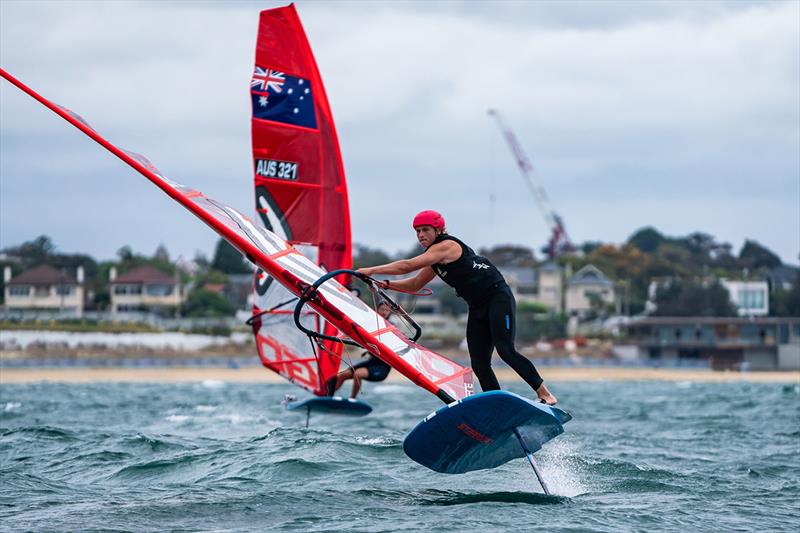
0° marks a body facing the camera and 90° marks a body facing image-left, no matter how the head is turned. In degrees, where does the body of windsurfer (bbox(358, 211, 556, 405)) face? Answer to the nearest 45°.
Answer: approximately 90°
